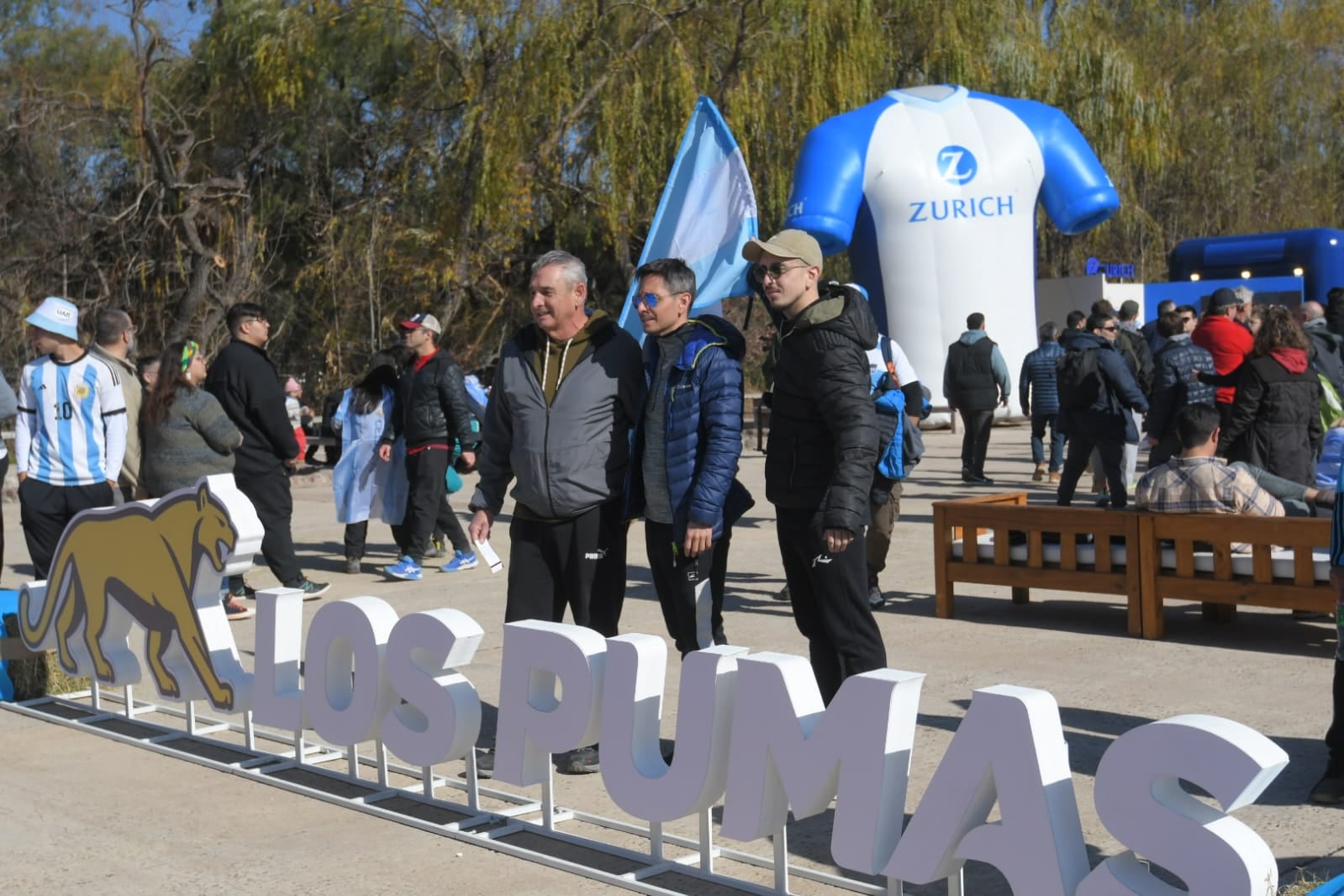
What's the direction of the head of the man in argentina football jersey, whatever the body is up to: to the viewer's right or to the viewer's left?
to the viewer's left

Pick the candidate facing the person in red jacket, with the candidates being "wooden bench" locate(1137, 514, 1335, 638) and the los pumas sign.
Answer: the wooden bench

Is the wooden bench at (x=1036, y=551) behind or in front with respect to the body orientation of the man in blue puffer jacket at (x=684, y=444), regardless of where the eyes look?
behind
